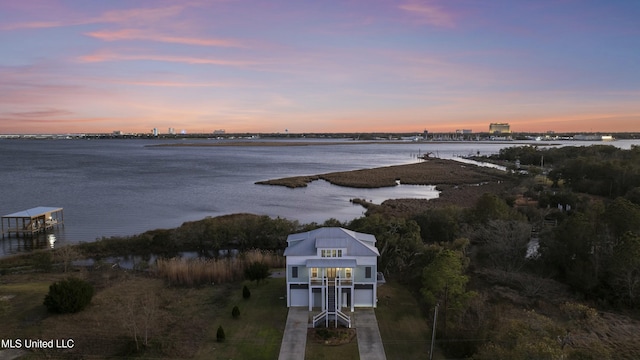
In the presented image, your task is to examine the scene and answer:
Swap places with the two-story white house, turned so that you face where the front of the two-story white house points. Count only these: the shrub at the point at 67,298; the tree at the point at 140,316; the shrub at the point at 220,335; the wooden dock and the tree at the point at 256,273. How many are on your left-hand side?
0

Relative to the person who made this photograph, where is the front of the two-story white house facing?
facing the viewer

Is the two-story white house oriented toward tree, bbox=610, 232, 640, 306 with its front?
no

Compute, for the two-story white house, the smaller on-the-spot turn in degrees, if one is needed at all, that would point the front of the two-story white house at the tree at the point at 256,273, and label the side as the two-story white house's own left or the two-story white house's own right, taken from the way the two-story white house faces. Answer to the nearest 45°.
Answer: approximately 135° to the two-story white house's own right

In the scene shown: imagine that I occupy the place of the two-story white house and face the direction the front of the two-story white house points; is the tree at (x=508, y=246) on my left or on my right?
on my left

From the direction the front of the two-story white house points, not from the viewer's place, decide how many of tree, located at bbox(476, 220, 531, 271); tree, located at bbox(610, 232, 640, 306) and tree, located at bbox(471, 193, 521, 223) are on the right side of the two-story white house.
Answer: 0

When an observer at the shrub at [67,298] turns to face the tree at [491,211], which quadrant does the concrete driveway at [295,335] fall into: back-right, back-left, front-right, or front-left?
front-right

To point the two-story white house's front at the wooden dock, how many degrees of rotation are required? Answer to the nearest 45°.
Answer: approximately 135° to its right

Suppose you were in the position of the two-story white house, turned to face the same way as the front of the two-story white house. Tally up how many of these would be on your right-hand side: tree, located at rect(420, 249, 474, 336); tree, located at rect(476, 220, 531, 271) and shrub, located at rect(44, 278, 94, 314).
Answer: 1

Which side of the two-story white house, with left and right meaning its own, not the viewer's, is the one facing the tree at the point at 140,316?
right

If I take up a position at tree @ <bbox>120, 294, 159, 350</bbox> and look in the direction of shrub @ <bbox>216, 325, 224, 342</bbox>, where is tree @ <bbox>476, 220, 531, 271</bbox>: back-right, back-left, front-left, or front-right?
front-left

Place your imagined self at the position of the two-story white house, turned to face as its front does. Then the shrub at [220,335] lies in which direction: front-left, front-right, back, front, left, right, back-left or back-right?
front-right

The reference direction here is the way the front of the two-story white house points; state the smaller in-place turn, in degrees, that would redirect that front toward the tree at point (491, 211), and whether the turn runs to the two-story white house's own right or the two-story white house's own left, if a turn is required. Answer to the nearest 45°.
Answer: approximately 135° to the two-story white house's own left

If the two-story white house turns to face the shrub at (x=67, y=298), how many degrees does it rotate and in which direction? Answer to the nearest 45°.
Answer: approximately 90° to its right

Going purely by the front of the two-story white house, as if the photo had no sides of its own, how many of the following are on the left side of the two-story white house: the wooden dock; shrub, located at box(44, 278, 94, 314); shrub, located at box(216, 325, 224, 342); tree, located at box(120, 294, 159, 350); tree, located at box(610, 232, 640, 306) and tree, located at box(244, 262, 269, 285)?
1
